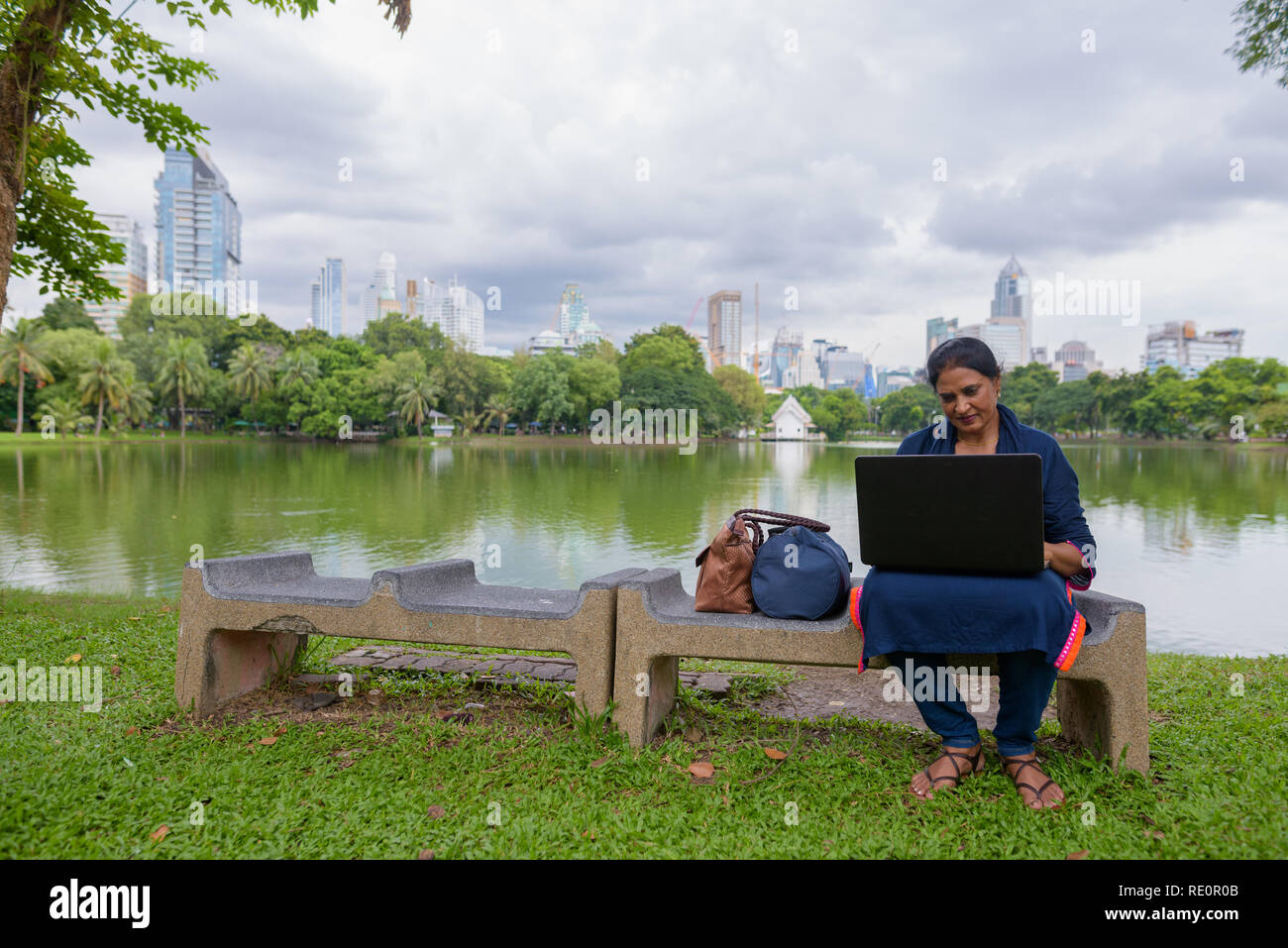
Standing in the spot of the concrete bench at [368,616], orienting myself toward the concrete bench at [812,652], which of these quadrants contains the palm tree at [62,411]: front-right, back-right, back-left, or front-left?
back-left

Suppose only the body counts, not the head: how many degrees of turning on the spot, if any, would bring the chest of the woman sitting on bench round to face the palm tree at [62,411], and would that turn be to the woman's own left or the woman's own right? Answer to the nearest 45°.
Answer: approximately 135° to the woman's own right

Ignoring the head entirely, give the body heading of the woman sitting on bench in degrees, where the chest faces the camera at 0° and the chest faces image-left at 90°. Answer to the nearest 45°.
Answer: approximately 0°

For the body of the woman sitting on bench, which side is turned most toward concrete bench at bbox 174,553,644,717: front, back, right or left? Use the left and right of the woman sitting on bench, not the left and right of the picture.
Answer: right
